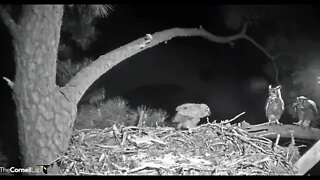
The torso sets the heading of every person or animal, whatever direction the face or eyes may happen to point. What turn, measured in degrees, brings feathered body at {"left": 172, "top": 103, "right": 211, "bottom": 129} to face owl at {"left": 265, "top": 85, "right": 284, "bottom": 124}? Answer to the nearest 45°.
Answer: approximately 45° to its left

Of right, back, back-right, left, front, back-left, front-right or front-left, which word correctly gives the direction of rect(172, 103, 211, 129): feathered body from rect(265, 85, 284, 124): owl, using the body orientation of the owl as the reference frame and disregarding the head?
front-right

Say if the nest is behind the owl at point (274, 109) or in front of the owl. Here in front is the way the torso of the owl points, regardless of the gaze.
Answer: in front

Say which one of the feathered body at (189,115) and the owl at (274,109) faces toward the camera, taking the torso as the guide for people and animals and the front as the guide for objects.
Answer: the owl

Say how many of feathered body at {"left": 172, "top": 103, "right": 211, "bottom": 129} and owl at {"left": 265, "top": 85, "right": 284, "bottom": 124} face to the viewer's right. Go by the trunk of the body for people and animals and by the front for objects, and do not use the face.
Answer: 1

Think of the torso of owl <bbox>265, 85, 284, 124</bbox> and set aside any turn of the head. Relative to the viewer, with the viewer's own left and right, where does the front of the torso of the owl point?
facing the viewer

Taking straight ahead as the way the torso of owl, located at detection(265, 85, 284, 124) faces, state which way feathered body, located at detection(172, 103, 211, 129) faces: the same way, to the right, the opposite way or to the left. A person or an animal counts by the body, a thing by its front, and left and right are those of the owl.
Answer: to the left

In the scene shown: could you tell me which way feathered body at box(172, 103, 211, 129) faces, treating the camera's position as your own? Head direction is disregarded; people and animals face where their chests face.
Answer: facing to the right of the viewer

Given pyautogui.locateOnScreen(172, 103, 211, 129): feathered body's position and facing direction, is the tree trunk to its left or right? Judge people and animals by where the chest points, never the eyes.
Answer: on its right

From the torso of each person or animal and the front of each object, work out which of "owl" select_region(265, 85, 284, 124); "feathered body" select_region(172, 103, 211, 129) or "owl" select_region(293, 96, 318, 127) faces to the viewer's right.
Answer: the feathered body
